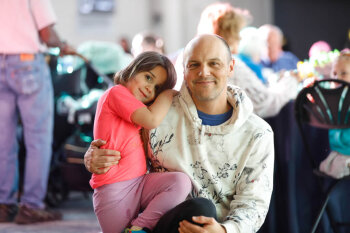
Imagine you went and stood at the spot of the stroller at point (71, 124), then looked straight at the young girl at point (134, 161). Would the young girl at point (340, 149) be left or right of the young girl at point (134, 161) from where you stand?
left

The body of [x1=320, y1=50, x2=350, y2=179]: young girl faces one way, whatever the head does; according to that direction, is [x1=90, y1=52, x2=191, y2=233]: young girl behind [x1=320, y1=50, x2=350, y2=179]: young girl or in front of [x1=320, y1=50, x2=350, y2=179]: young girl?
in front

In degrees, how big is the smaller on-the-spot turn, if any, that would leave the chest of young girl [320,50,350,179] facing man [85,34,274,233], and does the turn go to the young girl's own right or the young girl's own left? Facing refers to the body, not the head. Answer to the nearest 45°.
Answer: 0° — they already face them

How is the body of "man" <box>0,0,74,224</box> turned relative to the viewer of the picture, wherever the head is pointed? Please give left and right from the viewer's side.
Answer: facing away from the viewer and to the right of the viewer

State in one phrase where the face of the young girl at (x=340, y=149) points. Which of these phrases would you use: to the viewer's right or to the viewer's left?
to the viewer's left

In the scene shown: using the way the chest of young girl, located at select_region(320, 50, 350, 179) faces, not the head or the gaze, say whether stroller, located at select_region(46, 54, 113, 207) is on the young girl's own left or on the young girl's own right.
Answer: on the young girl's own right

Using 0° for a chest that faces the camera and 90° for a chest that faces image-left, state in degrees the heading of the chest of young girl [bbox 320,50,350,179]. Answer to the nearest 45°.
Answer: approximately 45°

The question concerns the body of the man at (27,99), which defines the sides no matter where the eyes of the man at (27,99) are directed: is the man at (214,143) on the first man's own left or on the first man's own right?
on the first man's own right

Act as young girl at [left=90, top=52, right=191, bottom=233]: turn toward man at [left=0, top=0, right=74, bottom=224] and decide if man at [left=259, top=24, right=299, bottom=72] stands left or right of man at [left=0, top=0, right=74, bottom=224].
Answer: right
